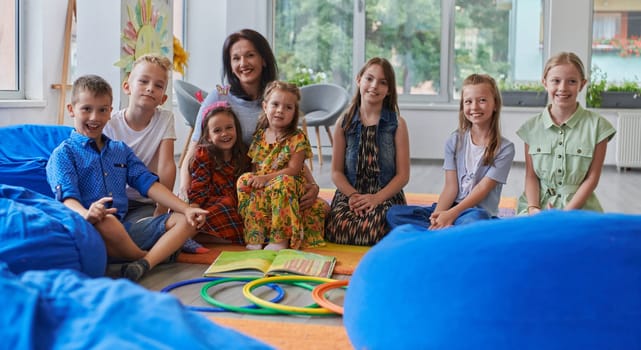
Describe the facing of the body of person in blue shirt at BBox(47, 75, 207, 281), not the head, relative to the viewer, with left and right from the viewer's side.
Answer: facing the viewer and to the right of the viewer

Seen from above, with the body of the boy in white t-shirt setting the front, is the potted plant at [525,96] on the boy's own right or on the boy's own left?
on the boy's own left

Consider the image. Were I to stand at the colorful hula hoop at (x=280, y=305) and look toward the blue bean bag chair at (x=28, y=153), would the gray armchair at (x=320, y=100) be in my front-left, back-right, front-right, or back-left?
front-right

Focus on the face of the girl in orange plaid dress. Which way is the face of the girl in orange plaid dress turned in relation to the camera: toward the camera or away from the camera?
toward the camera

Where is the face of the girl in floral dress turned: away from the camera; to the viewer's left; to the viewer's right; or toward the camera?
toward the camera

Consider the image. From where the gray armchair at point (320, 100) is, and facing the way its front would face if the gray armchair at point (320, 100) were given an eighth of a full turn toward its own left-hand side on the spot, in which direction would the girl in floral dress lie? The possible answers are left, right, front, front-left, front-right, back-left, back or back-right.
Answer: front

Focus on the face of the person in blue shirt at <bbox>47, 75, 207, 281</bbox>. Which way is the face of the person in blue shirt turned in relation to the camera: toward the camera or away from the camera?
toward the camera

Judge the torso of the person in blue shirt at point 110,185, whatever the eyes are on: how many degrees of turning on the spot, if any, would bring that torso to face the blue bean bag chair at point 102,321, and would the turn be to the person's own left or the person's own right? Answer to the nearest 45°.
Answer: approximately 45° to the person's own right

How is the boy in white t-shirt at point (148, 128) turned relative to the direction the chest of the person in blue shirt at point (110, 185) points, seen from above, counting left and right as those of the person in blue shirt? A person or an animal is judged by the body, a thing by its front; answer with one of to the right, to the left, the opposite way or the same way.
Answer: the same way

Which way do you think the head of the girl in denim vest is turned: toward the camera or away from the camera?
toward the camera

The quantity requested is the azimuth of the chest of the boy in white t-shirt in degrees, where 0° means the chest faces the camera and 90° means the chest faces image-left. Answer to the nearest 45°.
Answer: approximately 315°

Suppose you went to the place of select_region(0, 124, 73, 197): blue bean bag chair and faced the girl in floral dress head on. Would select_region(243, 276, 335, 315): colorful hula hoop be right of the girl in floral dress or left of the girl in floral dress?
right

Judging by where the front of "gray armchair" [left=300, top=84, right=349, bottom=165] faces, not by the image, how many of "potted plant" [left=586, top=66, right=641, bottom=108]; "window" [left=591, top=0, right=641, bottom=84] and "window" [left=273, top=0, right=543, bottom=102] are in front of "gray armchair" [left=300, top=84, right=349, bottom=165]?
0

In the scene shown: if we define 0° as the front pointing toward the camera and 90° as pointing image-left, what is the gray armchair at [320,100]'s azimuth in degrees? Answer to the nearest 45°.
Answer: approximately 45°

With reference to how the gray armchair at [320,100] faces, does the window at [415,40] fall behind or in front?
behind
